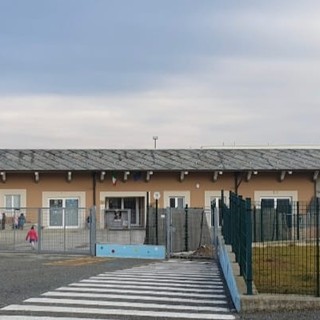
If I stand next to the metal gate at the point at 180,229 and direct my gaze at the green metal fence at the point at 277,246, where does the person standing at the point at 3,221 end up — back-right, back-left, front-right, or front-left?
back-right

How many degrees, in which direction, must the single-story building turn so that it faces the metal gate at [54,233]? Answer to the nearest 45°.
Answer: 0° — it already faces it

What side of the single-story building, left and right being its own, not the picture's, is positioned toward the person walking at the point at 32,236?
front

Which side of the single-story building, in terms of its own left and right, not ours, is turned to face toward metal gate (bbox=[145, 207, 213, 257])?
front

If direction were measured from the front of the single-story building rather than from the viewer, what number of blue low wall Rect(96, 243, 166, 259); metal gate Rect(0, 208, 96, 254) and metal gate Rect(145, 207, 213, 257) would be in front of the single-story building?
3

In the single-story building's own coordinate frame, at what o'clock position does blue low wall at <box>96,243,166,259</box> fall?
The blue low wall is roughly at 12 o'clock from the single-story building.

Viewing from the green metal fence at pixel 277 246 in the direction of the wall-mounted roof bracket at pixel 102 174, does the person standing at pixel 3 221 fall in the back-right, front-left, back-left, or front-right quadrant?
front-left

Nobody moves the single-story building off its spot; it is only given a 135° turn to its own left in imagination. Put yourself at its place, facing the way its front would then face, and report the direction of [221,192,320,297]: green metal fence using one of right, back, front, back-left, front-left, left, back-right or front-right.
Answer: back-right

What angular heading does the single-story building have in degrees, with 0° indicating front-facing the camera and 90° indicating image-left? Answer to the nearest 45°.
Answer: approximately 0°
